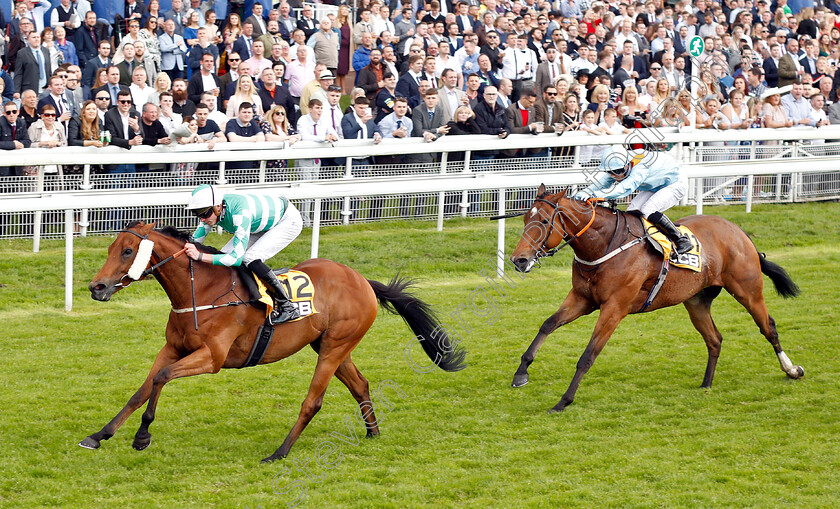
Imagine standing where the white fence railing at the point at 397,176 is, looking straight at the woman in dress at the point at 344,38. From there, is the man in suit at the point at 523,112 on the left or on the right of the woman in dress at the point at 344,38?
right

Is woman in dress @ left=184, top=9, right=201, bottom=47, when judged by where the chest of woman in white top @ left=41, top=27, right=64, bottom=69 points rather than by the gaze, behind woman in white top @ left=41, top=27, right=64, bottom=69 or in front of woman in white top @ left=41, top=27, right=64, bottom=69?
behind

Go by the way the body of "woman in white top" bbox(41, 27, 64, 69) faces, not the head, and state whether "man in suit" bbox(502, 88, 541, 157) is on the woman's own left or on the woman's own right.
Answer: on the woman's own left

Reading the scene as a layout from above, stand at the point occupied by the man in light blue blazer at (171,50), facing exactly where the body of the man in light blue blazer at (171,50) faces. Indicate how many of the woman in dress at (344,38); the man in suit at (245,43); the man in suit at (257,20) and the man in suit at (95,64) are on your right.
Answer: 1

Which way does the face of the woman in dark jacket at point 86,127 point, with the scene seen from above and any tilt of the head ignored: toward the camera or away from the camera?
toward the camera

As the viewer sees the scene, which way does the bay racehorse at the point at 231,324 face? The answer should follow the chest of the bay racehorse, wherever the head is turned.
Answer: to the viewer's left

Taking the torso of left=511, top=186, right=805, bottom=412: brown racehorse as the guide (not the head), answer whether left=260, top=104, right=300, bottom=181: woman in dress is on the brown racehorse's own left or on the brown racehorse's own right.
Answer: on the brown racehorse's own right

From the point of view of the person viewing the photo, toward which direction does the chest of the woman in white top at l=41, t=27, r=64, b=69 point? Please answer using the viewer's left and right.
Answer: facing the viewer and to the left of the viewer

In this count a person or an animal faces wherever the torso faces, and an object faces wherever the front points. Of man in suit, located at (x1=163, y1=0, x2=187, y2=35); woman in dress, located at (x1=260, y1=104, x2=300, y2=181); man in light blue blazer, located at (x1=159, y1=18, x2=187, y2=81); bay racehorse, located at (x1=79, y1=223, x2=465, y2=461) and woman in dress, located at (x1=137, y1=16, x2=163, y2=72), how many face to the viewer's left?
1

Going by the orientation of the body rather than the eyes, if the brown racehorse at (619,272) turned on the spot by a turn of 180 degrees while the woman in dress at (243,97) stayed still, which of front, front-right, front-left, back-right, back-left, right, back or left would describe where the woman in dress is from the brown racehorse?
left

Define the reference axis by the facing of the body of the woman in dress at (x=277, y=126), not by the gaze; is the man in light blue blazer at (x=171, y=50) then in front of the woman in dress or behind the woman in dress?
behind

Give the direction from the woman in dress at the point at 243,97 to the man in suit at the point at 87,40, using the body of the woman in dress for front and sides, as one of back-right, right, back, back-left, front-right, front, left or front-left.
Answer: back-right

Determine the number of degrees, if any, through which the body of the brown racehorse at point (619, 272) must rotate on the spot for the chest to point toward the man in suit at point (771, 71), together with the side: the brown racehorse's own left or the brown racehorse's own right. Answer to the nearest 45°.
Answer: approximately 135° to the brown racehorse's own right

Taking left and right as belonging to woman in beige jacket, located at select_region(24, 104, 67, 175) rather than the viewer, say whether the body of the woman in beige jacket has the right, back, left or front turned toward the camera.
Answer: front

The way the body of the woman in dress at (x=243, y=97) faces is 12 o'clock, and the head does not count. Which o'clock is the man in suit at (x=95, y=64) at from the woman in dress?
The man in suit is roughly at 4 o'clock from the woman in dress.
